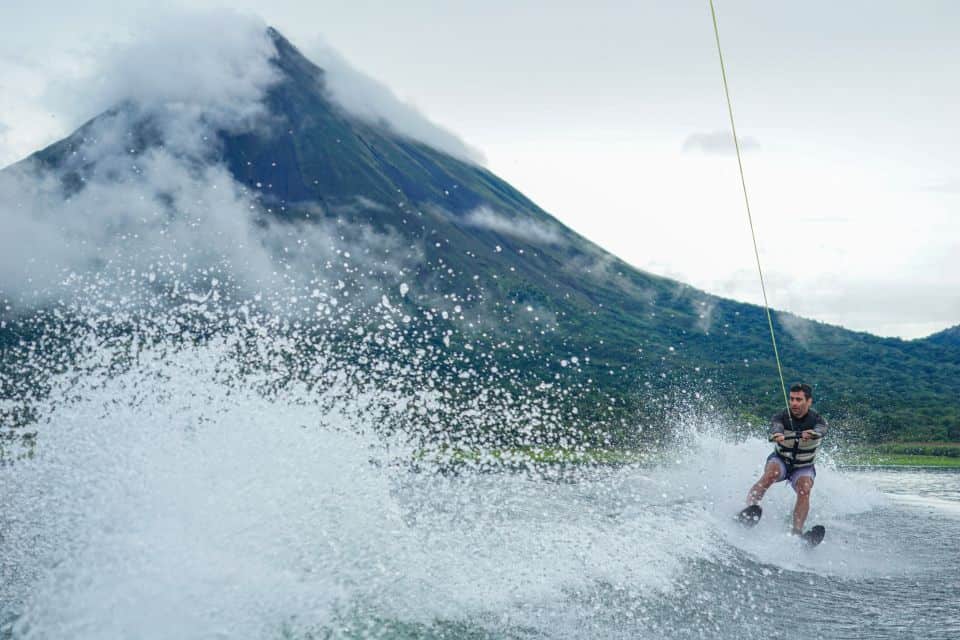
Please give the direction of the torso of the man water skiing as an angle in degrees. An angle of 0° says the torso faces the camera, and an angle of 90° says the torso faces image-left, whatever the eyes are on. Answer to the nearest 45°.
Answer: approximately 0°
